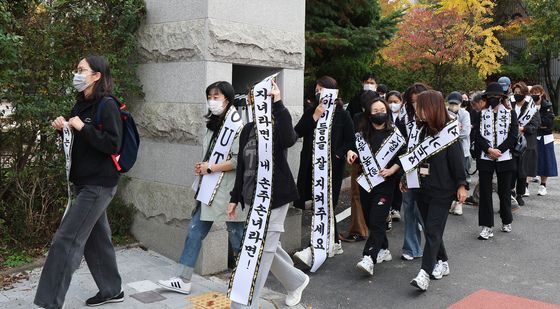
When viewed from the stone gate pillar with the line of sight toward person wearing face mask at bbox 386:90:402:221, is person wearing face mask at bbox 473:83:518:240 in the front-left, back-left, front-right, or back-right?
front-right

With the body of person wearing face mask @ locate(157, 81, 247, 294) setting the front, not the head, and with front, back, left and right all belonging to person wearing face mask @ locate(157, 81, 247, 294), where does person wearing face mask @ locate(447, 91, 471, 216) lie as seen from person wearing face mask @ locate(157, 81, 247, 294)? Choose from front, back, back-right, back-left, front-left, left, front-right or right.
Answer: back

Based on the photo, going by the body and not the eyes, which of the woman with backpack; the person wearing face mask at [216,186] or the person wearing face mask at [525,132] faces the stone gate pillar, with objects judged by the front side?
the person wearing face mask at [525,132]

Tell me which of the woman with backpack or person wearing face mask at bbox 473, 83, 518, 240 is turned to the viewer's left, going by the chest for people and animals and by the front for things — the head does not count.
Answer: the woman with backpack

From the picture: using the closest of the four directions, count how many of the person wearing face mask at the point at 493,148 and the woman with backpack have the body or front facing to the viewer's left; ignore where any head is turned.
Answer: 1

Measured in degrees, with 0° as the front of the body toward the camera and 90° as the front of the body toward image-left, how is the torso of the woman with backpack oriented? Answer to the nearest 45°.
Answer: approximately 90°

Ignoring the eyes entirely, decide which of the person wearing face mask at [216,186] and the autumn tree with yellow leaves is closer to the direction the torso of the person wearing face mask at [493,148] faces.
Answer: the person wearing face mask

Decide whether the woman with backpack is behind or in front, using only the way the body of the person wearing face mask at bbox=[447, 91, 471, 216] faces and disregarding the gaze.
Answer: in front

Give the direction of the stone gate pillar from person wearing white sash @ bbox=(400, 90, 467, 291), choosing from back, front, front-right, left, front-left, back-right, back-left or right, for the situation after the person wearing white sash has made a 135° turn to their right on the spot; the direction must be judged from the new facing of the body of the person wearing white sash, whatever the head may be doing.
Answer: left

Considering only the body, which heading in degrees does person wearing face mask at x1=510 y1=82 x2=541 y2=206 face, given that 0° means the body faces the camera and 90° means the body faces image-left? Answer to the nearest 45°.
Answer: approximately 45°

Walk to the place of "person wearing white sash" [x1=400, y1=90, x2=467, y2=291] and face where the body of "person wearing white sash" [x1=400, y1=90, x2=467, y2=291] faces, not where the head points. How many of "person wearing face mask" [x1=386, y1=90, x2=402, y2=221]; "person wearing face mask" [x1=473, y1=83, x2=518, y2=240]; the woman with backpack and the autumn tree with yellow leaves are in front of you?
1

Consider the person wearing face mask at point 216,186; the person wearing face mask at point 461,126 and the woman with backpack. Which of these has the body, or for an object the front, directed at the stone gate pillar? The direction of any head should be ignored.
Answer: the person wearing face mask at point 461,126

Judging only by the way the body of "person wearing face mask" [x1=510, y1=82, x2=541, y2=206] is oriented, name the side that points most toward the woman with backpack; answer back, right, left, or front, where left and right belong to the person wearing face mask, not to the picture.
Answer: front

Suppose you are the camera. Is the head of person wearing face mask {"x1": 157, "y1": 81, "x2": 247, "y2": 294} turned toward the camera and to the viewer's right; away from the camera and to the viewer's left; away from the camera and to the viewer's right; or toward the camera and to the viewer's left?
toward the camera and to the viewer's left

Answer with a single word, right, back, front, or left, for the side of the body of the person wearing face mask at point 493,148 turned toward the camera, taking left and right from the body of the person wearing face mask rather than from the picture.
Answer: front

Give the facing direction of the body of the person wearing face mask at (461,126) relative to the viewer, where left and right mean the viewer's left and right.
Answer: facing the viewer and to the left of the viewer

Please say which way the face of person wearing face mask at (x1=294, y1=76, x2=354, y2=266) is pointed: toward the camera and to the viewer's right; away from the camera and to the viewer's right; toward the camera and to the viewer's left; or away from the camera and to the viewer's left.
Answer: toward the camera and to the viewer's left

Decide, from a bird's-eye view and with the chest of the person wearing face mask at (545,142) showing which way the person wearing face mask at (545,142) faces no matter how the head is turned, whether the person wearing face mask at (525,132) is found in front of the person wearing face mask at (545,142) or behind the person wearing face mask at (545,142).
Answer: in front

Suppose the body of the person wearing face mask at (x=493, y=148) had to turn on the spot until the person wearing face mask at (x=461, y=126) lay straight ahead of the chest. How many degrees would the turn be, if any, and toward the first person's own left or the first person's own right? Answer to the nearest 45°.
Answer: approximately 180°
